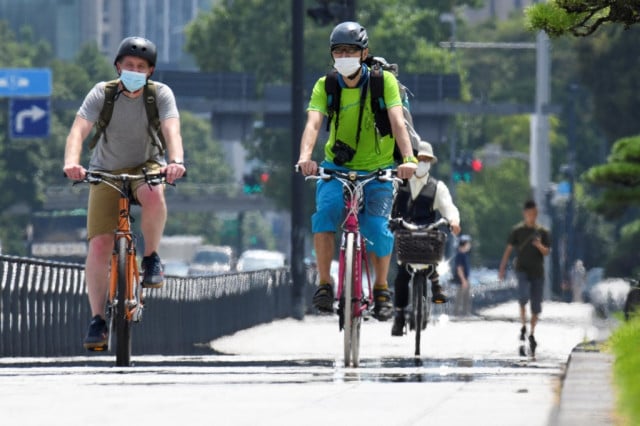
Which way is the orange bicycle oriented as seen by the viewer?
toward the camera

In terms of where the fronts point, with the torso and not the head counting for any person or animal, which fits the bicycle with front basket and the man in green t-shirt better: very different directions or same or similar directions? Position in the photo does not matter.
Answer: same or similar directions

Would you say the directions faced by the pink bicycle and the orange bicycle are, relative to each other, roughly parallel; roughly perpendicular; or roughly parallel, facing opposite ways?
roughly parallel

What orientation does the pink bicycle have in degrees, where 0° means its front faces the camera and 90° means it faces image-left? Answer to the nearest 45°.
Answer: approximately 0°

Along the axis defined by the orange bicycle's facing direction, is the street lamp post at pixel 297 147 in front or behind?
behind

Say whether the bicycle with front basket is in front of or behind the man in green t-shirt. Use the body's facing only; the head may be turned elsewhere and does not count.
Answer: behind

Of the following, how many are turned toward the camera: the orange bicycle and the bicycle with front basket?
2

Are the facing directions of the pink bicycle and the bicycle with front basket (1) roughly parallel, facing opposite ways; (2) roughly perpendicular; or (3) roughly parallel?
roughly parallel

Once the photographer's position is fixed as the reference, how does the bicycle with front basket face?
facing the viewer

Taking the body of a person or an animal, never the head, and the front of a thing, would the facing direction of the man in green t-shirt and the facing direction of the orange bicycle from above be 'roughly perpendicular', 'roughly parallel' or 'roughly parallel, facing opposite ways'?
roughly parallel

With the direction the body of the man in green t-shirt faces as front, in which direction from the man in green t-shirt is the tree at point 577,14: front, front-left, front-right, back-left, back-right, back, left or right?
left

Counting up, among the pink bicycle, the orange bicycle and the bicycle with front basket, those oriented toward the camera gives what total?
3

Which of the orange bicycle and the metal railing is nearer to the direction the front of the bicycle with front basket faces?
the orange bicycle

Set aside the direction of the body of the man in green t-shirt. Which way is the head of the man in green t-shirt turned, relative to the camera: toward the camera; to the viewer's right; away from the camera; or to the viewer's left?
toward the camera

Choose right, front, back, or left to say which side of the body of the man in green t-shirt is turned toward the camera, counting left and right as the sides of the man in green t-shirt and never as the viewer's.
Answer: front

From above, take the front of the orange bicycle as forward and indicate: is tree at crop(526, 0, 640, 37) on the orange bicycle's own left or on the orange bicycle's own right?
on the orange bicycle's own left
